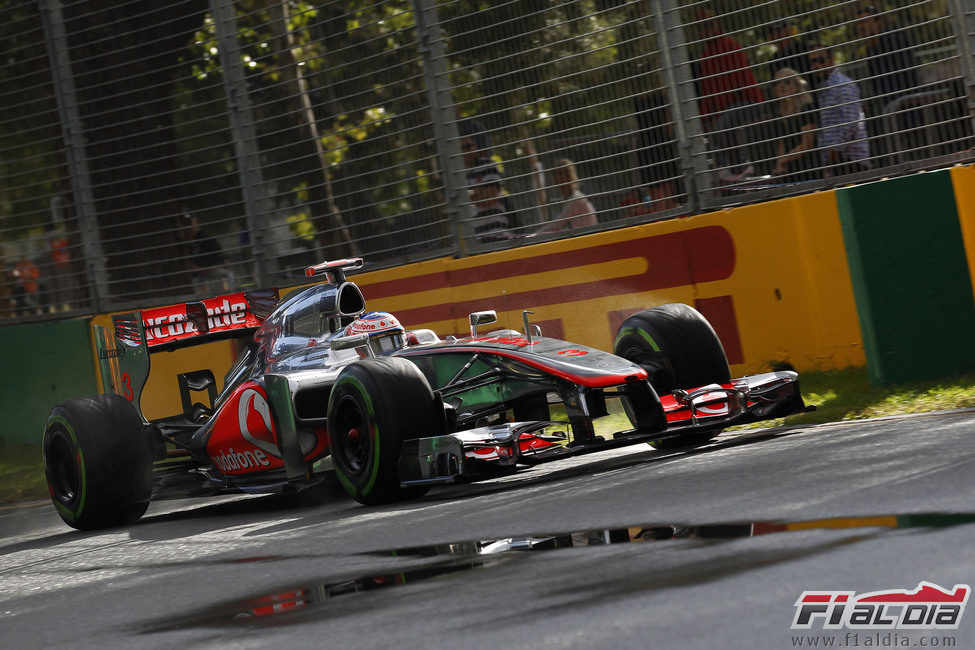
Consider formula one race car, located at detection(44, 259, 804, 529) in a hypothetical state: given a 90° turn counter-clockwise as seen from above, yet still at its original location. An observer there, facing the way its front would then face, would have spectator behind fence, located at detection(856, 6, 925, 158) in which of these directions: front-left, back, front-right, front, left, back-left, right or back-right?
front-right

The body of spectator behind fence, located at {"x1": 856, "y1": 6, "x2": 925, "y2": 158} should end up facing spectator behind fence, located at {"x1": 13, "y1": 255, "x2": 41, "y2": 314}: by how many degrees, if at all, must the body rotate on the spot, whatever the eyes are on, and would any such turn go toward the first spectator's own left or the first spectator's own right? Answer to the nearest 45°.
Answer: approximately 45° to the first spectator's own right

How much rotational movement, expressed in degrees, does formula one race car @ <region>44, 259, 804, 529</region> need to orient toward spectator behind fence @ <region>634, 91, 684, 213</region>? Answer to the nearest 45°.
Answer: approximately 90° to its left

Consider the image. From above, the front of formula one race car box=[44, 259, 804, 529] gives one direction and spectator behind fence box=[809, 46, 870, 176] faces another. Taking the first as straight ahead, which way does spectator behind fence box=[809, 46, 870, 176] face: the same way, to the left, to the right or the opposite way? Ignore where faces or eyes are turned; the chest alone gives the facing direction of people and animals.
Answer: to the right

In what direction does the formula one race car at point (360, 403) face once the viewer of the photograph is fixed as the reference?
facing the viewer and to the right of the viewer

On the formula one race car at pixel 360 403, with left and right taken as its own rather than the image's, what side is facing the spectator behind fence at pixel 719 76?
left

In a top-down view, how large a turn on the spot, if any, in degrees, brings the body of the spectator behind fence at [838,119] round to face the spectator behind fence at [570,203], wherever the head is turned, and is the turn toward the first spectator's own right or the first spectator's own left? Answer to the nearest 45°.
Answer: approximately 45° to the first spectator's own right

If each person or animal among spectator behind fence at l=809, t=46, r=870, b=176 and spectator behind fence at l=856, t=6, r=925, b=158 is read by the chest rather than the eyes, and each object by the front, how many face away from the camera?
0

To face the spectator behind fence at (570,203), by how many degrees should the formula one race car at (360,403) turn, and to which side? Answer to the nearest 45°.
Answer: approximately 90° to its left
